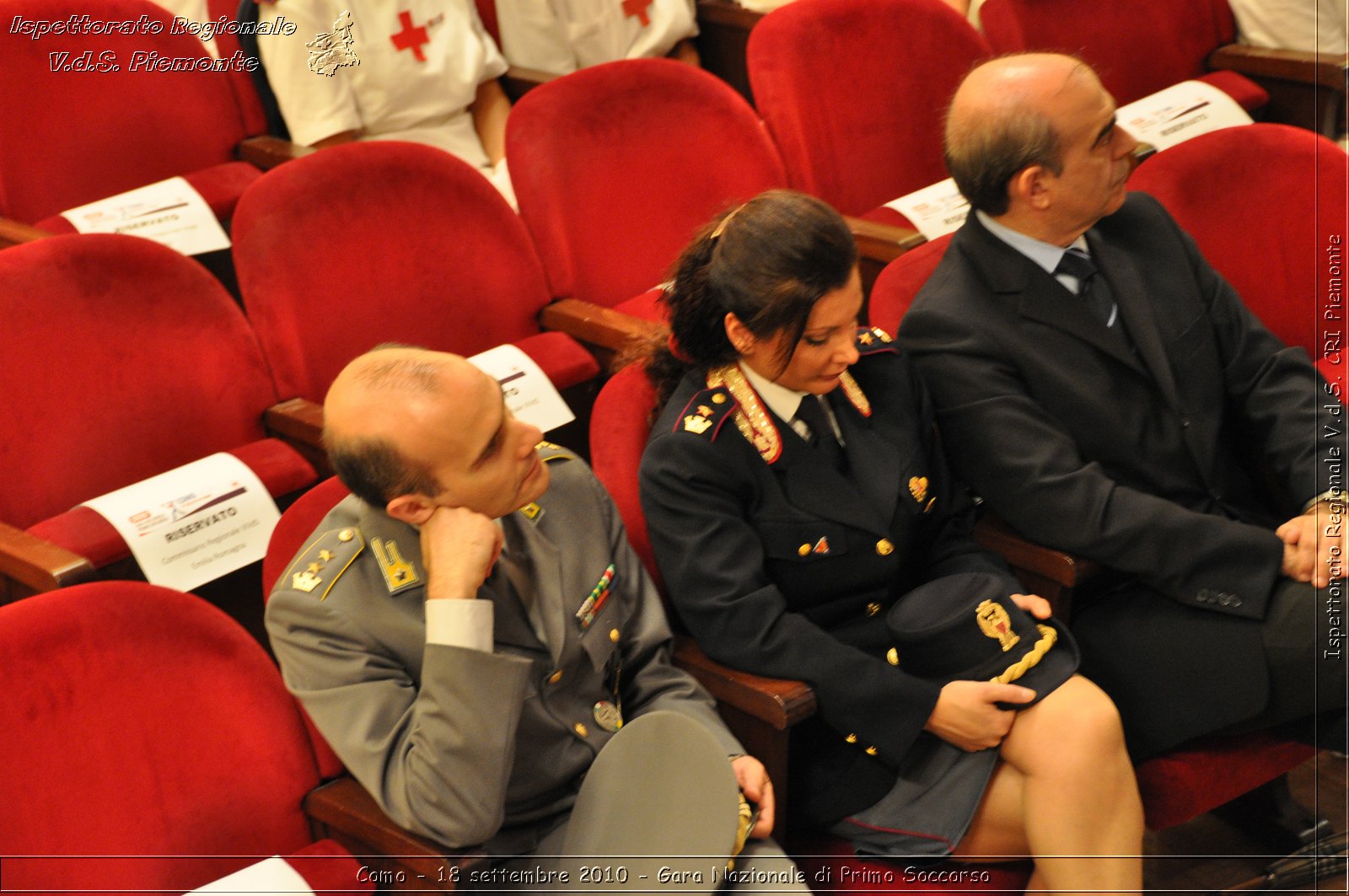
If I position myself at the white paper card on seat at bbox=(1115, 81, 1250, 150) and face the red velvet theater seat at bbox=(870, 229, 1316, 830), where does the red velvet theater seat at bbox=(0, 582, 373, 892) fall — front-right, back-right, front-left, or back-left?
front-right

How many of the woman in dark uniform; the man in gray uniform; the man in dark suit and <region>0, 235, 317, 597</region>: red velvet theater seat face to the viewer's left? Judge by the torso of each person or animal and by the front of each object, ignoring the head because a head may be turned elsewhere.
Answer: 0

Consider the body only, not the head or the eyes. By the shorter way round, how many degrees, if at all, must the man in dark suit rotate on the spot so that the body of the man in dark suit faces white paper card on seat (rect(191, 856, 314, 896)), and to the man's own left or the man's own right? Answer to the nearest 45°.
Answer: approximately 90° to the man's own right

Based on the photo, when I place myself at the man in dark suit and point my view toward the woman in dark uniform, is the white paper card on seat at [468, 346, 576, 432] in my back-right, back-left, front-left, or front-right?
front-right

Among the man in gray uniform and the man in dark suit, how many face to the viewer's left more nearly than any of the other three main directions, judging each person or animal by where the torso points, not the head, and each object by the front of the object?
0

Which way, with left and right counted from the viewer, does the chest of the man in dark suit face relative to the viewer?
facing the viewer and to the right of the viewer

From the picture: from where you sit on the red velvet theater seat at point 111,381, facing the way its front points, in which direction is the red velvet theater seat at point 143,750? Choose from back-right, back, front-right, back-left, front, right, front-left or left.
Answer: front-right

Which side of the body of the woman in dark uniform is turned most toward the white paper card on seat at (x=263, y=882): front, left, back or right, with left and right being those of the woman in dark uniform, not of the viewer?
right

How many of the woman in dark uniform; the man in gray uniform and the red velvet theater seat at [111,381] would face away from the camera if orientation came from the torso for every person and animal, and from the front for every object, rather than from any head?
0

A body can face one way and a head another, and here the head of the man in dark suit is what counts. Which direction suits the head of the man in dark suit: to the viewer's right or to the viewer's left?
to the viewer's right

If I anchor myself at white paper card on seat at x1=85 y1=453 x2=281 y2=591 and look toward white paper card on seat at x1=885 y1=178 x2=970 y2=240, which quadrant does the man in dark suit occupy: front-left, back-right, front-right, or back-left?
front-right
